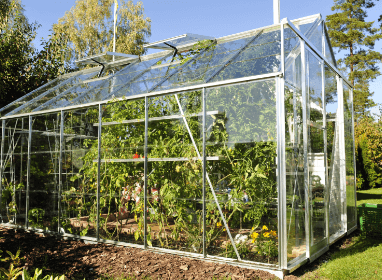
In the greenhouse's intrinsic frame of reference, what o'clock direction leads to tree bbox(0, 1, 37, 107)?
The tree is roughly at 6 o'clock from the greenhouse.

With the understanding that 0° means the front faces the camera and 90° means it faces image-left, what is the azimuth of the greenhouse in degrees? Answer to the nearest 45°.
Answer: approximately 315°

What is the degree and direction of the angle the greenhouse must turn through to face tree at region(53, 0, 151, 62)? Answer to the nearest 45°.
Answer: approximately 135° to its left
